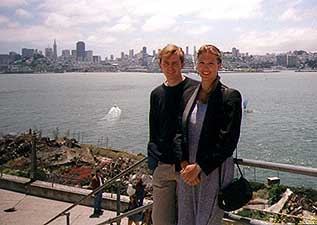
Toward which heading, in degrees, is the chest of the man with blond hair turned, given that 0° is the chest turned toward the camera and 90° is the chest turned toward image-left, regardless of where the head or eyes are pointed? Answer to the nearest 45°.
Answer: approximately 0°
